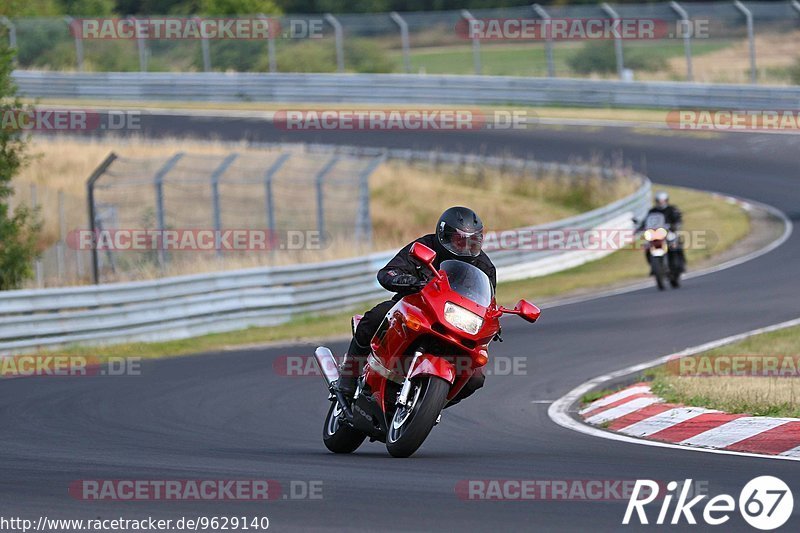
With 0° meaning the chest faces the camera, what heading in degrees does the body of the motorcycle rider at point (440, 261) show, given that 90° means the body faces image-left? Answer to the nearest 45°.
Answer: approximately 315°

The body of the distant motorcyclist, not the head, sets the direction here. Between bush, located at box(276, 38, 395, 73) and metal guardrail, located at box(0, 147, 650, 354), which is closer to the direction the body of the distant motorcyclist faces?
the metal guardrail

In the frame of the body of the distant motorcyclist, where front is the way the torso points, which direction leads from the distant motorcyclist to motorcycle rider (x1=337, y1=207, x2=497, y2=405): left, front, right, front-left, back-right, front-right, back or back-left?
front

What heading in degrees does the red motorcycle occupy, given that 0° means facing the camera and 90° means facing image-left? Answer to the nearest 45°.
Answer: approximately 315°

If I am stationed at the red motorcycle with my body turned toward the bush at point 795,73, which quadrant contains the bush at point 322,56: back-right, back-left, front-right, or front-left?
front-left

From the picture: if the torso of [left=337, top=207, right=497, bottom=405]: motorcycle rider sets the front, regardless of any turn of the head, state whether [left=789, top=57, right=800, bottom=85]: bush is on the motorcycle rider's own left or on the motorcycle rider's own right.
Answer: on the motorcycle rider's own left

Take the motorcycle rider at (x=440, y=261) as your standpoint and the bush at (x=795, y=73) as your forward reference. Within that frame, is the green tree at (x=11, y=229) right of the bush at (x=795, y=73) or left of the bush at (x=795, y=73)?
left

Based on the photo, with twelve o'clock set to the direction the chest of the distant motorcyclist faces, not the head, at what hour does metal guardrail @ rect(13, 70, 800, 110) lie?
The metal guardrail is roughly at 5 o'clock from the distant motorcyclist.

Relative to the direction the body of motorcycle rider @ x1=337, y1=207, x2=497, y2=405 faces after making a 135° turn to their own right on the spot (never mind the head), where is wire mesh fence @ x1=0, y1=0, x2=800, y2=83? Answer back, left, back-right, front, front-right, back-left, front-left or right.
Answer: right

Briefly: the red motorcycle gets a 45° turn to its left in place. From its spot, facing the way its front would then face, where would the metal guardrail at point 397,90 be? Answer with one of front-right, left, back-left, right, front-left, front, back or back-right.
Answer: left

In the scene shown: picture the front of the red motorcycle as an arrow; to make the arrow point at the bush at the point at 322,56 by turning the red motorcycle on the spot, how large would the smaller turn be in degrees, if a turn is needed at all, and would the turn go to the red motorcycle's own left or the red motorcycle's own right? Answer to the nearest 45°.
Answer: approximately 135° to the red motorcycle's own left

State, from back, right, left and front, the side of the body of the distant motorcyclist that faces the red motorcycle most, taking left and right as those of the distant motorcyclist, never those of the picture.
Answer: front

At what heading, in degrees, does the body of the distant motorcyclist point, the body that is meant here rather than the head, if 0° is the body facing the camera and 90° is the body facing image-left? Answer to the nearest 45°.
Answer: approximately 0°

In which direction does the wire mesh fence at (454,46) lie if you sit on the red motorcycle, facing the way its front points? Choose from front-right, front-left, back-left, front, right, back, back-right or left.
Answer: back-left

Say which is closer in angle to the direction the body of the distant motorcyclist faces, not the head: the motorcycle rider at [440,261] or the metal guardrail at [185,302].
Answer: the motorcycle rider

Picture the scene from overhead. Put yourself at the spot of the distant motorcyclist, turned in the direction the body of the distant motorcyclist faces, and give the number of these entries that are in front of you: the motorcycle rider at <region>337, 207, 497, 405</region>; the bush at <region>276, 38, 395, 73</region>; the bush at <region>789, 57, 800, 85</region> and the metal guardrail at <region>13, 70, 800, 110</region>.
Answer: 1
